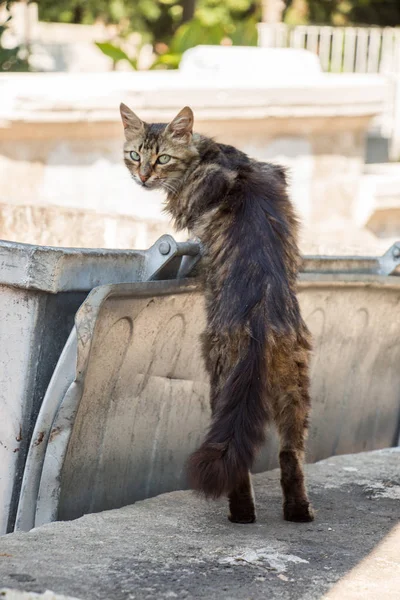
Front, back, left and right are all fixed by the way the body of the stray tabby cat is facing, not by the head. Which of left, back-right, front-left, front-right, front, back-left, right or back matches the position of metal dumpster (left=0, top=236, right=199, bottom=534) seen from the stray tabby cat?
left

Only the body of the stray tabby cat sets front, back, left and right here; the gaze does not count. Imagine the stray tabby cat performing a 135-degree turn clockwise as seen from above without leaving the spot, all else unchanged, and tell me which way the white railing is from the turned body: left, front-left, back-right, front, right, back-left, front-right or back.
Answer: back-left

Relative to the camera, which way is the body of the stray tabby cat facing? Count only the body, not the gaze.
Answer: away from the camera
